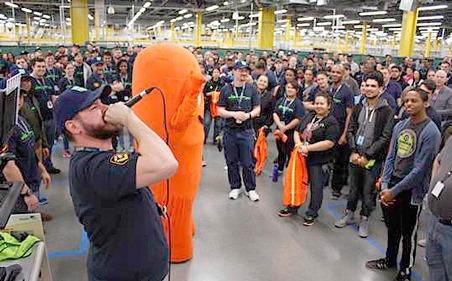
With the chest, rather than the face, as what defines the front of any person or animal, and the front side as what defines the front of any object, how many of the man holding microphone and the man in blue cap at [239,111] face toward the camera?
1

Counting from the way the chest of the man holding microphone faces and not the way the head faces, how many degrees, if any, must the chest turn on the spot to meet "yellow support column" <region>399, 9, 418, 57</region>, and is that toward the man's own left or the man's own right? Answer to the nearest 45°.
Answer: approximately 45° to the man's own left

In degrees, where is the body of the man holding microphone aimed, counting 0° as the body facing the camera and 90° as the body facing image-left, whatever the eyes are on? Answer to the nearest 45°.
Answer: approximately 270°

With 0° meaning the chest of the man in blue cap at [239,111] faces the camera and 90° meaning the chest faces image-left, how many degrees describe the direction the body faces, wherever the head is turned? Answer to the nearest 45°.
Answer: approximately 0°

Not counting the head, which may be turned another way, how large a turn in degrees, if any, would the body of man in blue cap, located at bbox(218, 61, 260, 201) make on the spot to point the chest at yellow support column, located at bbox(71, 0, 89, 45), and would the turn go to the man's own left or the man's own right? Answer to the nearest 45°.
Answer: approximately 135° to the man's own right

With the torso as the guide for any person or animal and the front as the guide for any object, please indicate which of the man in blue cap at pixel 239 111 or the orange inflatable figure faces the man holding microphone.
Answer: the man in blue cap
